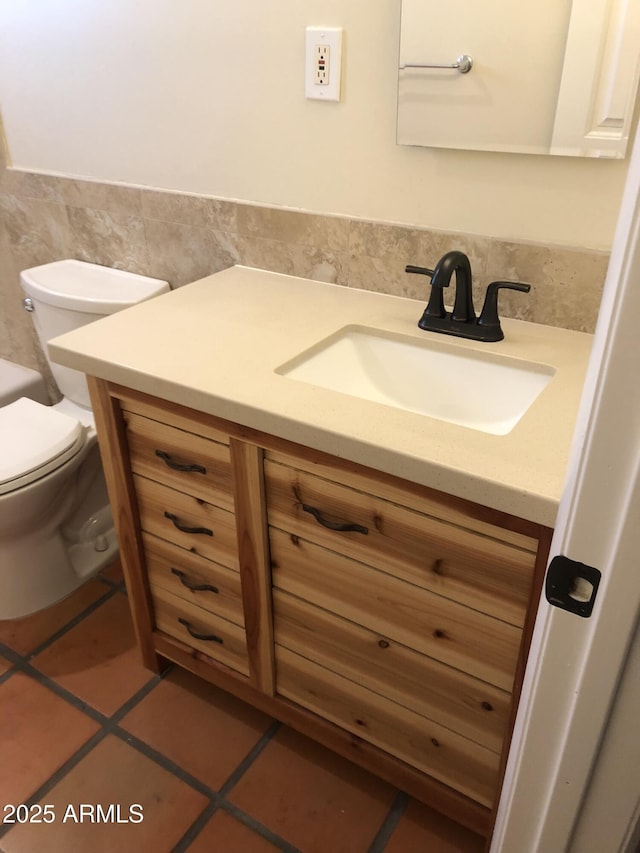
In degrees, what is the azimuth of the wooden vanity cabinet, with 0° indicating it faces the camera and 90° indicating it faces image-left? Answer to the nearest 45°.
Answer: approximately 45°

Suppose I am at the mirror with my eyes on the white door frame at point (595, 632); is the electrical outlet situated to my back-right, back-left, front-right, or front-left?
back-right

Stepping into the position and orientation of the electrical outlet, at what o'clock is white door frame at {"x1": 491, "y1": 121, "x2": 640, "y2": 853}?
The white door frame is roughly at 10 o'clock from the electrical outlet.

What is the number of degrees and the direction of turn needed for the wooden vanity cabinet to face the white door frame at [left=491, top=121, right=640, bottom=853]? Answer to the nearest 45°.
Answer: approximately 90° to its left

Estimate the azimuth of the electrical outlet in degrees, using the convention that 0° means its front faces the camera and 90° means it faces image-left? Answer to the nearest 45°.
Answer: approximately 45°
